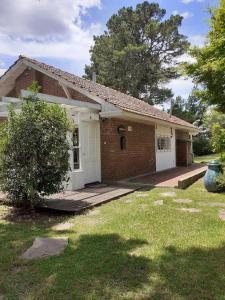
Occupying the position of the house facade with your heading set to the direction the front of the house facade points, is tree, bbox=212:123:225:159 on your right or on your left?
on your left

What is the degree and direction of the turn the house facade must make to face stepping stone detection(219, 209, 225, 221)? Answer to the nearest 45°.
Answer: approximately 90° to its left

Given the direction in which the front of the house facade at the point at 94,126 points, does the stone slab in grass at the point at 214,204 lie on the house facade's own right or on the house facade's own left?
on the house facade's own left

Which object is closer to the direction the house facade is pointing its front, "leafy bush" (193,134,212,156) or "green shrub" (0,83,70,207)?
the green shrub

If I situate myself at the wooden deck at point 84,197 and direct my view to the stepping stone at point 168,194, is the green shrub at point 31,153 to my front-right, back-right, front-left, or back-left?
back-right

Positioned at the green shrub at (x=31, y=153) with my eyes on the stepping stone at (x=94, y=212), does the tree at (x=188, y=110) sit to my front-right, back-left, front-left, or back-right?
front-left

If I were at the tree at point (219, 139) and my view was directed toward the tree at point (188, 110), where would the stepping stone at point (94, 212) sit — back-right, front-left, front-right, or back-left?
back-left

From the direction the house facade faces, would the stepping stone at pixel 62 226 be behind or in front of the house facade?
in front

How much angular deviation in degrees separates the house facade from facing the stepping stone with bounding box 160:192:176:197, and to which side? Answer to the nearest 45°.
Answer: approximately 90° to its left
